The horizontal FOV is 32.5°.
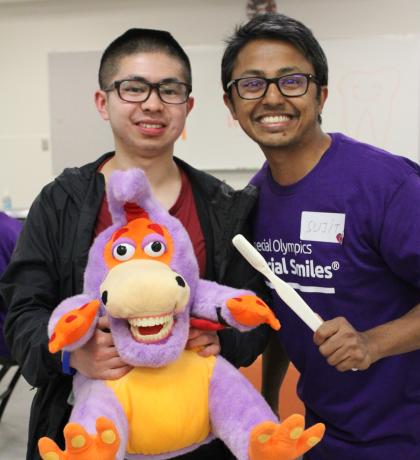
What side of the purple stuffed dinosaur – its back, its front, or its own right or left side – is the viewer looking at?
front

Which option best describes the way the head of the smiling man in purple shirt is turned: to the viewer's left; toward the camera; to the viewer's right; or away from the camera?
toward the camera

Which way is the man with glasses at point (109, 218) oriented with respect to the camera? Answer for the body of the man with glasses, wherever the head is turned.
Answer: toward the camera

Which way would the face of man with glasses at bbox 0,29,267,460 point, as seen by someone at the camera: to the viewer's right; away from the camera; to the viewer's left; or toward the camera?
toward the camera
